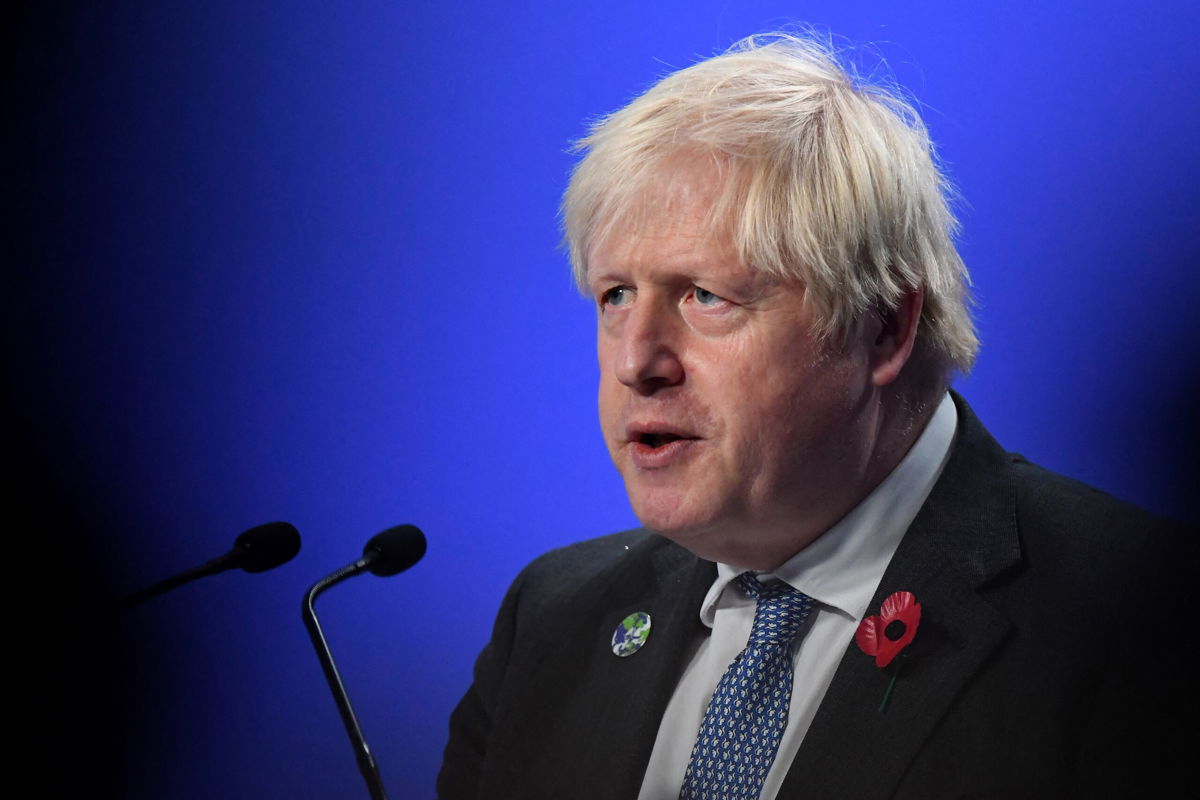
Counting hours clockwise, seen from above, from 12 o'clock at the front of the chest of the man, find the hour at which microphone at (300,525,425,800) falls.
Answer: The microphone is roughly at 1 o'clock from the man.

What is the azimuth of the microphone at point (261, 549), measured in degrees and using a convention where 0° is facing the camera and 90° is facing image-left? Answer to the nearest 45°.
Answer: approximately 270°

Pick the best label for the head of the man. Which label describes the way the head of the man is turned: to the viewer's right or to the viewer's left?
to the viewer's left

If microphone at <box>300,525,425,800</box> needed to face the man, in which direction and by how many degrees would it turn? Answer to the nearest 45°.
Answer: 0° — it already faces them

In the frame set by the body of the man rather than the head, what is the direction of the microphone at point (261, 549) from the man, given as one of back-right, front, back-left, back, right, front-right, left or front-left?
front-right

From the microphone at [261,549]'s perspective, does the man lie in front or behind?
in front

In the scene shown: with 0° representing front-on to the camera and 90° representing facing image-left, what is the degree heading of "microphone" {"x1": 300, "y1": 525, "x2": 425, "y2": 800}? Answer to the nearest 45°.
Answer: approximately 270°

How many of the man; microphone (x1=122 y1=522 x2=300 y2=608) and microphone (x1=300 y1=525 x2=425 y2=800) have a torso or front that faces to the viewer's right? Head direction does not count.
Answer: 2

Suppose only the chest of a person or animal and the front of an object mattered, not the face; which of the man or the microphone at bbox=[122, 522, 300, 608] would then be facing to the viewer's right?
the microphone
